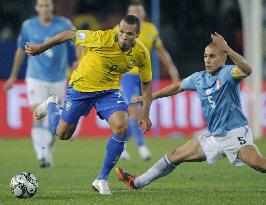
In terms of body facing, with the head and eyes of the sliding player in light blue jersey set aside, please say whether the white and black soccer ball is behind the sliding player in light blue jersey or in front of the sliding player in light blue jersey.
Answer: in front

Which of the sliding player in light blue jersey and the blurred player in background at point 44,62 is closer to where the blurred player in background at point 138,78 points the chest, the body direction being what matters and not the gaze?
the sliding player in light blue jersey

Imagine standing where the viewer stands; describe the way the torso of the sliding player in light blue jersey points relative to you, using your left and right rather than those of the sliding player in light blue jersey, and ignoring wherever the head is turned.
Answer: facing the viewer and to the left of the viewer

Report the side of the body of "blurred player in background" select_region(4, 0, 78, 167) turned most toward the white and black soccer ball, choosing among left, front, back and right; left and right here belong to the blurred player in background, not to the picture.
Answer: front

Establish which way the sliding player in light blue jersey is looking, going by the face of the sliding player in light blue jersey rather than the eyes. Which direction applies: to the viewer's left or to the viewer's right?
to the viewer's left

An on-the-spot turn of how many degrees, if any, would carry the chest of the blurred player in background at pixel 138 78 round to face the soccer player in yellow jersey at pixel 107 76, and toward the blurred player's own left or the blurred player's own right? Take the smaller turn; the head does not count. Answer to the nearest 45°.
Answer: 0° — they already face them

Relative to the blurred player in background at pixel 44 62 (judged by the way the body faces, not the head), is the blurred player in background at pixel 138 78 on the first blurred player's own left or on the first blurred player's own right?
on the first blurred player's own left

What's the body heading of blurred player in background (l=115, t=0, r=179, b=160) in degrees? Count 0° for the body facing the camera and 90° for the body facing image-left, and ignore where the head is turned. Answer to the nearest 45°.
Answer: approximately 0°
